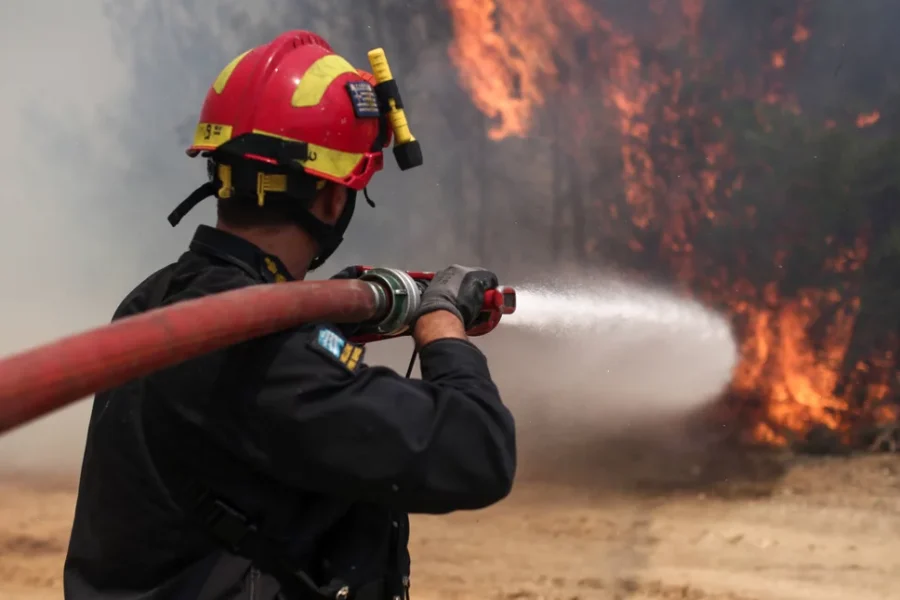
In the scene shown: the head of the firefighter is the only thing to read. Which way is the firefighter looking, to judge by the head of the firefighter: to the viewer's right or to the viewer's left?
to the viewer's right

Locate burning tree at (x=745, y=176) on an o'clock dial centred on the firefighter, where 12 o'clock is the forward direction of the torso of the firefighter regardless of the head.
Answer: The burning tree is roughly at 12 o'clock from the firefighter.

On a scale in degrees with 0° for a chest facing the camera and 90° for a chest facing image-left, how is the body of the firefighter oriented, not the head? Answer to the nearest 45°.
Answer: approximately 225°
